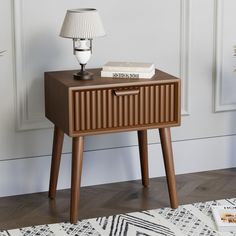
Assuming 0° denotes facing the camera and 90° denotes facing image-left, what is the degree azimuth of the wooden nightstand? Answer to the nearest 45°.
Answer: approximately 315°
